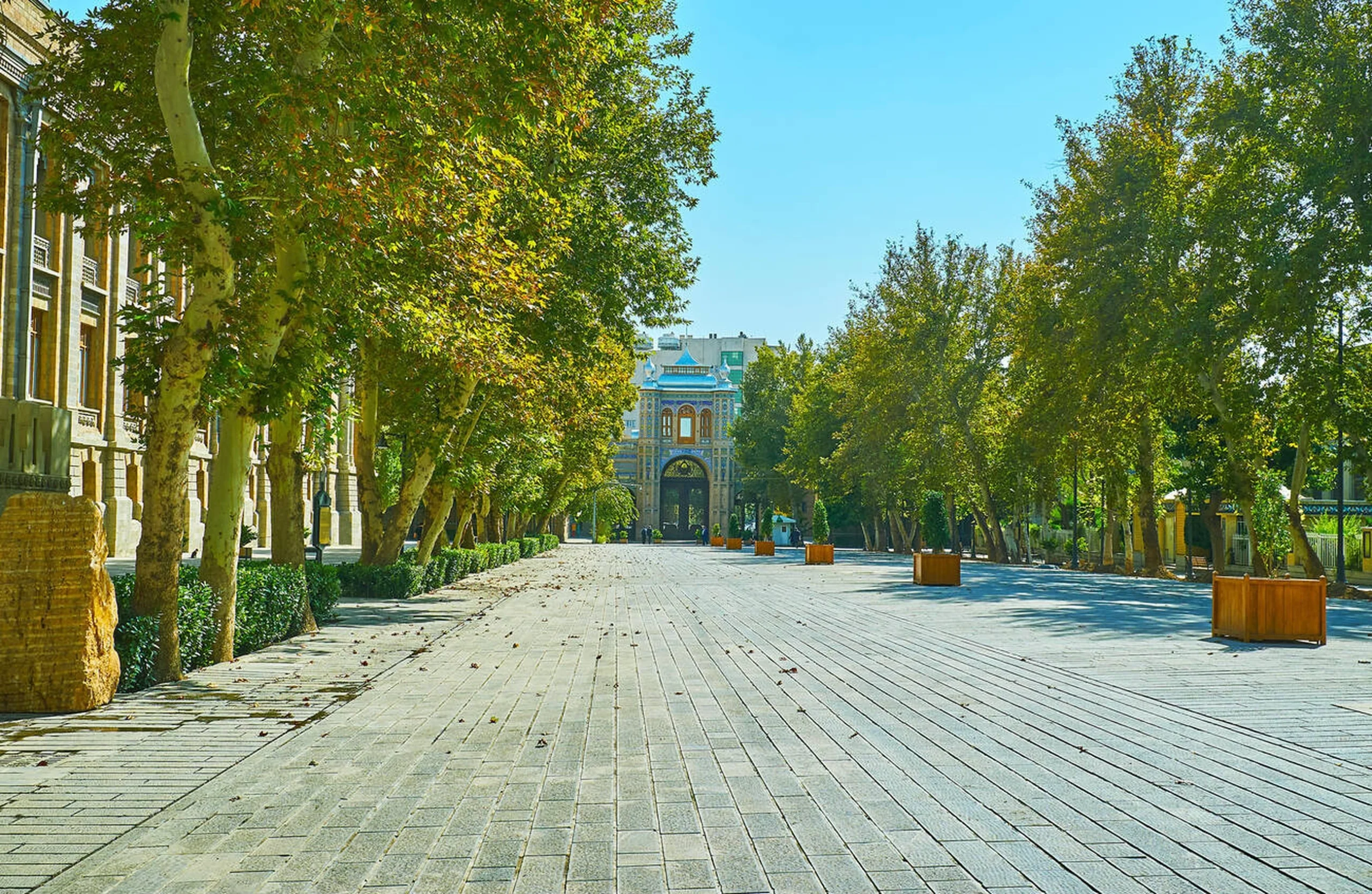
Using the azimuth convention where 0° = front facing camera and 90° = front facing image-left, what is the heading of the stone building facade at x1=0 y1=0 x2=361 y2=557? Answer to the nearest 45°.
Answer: approximately 315°

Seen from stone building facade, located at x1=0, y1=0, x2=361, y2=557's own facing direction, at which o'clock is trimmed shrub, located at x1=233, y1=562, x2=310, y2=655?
The trimmed shrub is roughly at 1 o'clock from the stone building facade.

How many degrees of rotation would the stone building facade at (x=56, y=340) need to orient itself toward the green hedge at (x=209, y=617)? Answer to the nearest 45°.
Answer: approximately 45° to its right

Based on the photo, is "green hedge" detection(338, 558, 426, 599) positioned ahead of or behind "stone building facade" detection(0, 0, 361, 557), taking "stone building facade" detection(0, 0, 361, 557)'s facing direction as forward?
ahead

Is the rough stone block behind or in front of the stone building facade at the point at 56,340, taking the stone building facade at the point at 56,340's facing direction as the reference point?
in front

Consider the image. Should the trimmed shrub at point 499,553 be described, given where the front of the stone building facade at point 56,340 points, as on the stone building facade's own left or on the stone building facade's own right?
on the stone building facade's own left

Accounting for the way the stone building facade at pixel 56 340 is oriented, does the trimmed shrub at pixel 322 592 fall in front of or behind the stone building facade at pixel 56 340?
in front

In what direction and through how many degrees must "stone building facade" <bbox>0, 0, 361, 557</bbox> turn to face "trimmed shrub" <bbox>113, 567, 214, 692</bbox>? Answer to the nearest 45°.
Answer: approximately 45° to its right

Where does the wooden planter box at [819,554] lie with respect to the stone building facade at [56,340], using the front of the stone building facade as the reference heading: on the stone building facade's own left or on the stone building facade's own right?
on the stone building facade's own left
